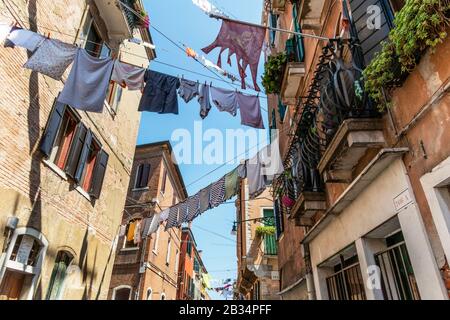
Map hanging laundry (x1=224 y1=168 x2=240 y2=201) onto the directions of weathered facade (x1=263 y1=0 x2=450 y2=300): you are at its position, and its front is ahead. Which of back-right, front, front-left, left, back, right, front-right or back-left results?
right

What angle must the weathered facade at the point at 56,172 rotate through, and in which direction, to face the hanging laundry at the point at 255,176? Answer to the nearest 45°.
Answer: approximately 45° to its left

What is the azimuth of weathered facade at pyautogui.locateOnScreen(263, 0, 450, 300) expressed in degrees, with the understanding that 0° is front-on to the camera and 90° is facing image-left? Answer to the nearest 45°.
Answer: approximately 45°

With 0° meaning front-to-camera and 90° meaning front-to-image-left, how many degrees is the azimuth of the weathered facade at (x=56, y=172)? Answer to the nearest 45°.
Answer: approximately 315°

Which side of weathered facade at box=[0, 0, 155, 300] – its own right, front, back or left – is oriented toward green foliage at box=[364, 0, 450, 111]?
front

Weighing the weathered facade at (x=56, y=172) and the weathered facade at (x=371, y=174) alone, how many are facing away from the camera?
0

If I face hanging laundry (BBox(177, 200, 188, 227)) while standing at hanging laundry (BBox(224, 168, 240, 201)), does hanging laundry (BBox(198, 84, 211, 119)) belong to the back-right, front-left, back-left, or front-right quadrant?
back-left

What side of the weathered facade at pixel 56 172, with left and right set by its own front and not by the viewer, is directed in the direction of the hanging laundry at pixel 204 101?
front

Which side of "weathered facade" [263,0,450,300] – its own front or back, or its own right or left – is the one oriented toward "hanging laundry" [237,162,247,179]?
right
